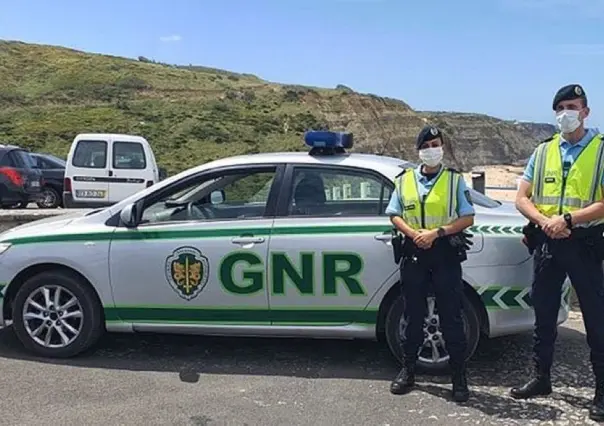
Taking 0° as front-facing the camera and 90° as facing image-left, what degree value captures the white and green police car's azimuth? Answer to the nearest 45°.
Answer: approximately 90°

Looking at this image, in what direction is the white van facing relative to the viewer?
away from the camera

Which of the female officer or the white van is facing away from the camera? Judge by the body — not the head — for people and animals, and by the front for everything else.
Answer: the white van

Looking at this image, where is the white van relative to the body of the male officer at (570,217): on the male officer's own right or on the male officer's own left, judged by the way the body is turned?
on the male officer's own right

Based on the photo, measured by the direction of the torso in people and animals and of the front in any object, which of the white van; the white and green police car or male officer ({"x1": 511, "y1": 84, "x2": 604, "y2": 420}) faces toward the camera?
the male officer

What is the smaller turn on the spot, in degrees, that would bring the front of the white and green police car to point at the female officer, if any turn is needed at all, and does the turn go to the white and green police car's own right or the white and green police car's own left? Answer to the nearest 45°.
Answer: approximately 135° to the white and green police car's own left

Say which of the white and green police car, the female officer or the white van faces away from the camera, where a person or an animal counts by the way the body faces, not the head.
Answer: the white van

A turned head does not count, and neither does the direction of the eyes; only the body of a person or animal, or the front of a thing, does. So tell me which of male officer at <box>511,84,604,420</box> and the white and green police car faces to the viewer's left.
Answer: the white and green police car

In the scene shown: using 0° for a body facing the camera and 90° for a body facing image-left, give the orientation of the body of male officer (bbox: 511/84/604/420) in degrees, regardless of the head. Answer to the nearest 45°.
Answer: approximately 0°

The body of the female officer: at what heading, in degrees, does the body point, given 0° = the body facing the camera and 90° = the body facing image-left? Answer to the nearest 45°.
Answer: approximately 0°

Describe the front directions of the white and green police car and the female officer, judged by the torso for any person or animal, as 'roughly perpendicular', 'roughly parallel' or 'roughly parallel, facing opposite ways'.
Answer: roughly perpendicular
